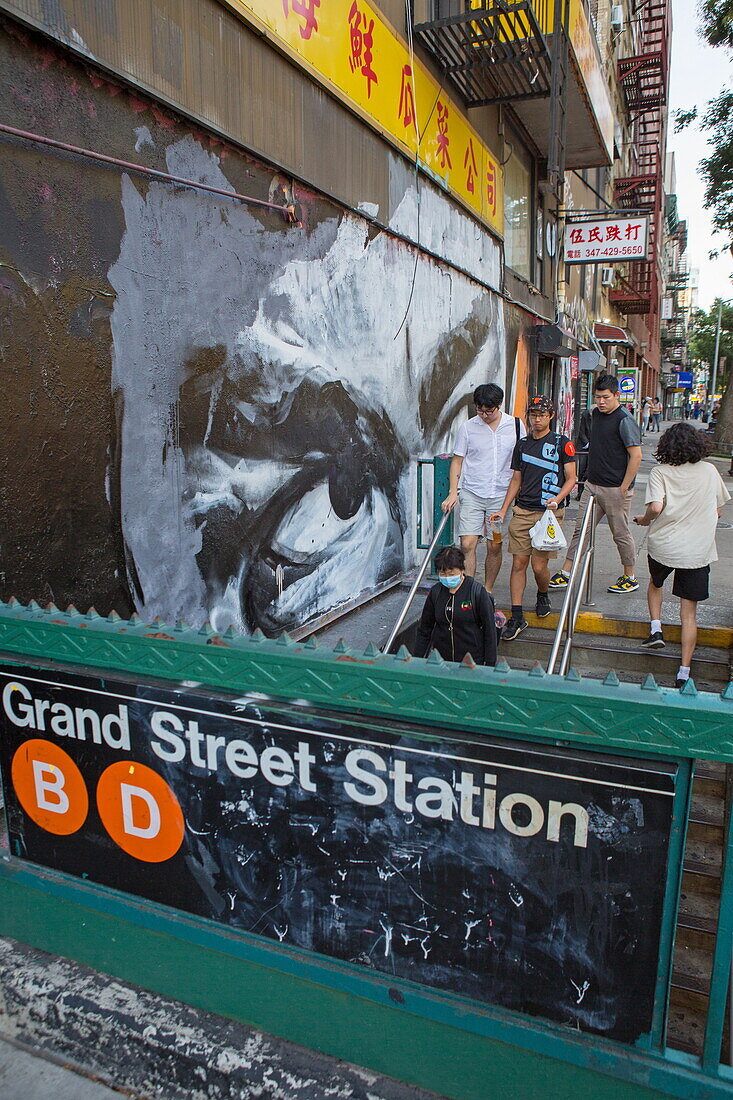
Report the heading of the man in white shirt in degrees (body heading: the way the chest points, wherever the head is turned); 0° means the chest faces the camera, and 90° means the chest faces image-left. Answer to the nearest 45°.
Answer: approximately 0°

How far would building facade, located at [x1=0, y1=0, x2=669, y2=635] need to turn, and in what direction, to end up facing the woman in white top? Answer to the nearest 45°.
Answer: approximately 45° to its left

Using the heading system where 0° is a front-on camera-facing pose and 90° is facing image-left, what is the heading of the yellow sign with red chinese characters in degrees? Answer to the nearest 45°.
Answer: approximately 315°

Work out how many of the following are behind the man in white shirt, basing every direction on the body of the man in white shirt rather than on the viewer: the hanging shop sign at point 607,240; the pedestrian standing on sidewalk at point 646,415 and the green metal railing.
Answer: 2

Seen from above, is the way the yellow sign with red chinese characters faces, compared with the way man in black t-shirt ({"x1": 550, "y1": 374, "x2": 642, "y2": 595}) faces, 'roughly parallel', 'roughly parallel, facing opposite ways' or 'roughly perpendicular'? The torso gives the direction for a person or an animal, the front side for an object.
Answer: roughly perpendicular

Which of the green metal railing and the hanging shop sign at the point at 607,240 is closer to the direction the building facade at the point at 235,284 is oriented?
the green metal railing
